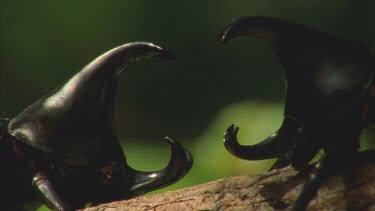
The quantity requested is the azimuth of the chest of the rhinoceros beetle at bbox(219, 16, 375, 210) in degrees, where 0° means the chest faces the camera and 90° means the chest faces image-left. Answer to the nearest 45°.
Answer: approximately 90°

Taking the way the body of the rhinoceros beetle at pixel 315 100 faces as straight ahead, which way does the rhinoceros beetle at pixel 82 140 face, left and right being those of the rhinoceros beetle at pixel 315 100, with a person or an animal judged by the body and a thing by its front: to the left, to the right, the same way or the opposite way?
the opposite way

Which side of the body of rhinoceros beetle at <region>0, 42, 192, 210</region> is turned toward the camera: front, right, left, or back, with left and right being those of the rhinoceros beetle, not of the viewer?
right

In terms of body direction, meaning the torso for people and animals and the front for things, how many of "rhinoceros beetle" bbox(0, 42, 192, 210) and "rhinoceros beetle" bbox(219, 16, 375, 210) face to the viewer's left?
1

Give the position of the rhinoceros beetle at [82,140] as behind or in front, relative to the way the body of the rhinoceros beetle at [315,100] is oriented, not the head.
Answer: in front
